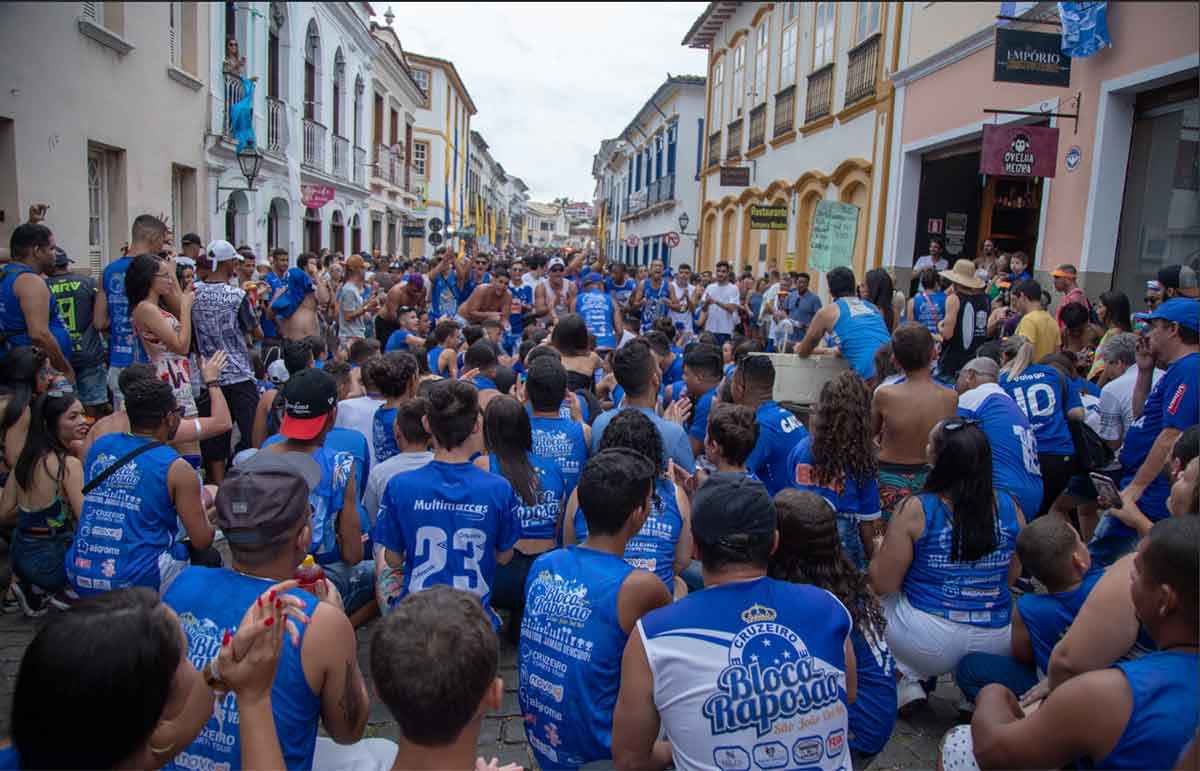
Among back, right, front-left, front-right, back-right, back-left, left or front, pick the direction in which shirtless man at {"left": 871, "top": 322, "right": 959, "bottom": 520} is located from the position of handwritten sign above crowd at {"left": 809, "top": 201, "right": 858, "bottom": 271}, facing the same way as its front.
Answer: front-left

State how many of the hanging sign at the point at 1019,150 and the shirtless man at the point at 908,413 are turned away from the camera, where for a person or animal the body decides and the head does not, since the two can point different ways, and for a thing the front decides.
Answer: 1

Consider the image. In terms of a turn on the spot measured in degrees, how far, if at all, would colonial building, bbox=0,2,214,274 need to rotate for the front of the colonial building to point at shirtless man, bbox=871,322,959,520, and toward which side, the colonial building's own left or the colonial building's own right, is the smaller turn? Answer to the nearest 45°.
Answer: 0° — it already faces them

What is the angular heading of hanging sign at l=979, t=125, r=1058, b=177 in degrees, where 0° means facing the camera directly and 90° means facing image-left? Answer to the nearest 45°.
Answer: approximately 0°

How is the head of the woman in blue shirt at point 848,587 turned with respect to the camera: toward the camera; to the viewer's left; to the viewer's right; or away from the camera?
away from the camera

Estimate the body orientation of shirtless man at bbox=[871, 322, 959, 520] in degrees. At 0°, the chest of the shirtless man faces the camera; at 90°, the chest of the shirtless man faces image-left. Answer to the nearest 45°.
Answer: approximately 180°

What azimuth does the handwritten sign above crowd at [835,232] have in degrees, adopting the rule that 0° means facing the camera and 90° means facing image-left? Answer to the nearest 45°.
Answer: approximately 45°

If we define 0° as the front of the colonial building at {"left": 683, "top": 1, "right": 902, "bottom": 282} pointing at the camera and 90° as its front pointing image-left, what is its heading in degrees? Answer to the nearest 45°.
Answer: approximately 45°

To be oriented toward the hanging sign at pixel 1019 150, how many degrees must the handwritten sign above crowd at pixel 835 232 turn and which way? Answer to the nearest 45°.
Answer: approximately 90° to its left

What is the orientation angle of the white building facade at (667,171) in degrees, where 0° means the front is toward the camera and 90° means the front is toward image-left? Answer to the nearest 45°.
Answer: approximately 45°

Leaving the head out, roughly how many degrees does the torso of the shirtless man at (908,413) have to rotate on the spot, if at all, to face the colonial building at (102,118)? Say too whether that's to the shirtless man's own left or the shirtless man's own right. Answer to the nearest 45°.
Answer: approximately 90° to the shirtless man's own left
